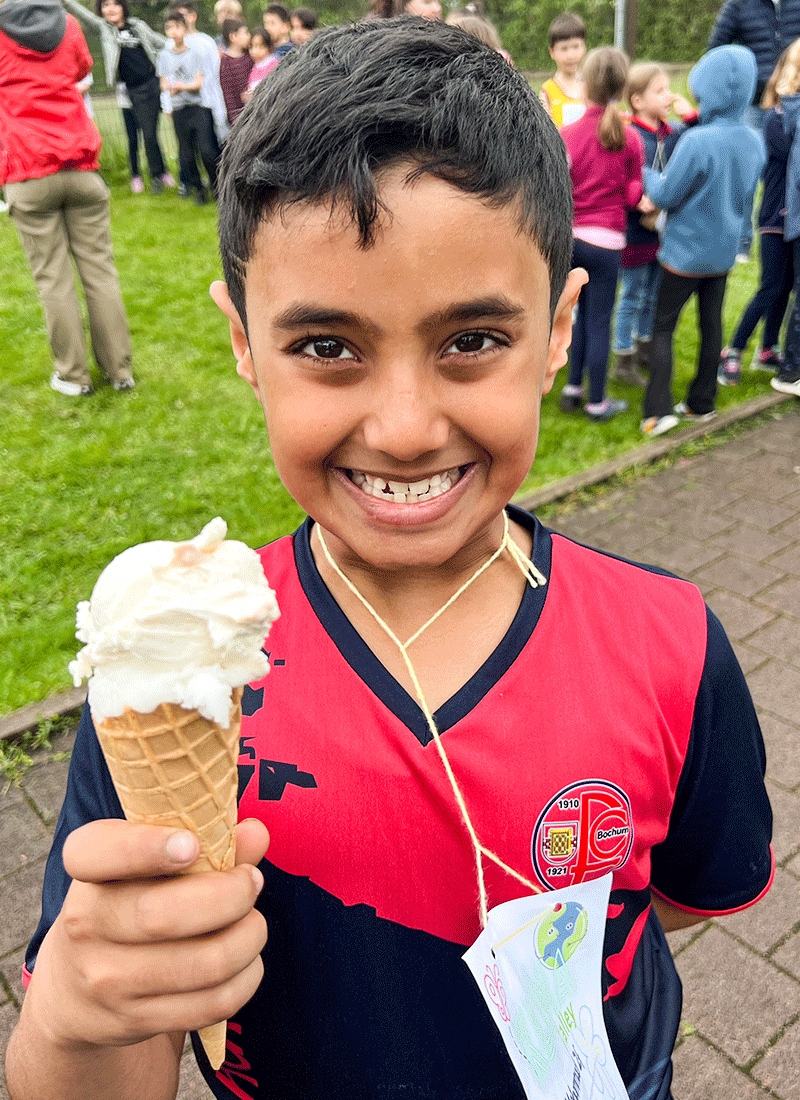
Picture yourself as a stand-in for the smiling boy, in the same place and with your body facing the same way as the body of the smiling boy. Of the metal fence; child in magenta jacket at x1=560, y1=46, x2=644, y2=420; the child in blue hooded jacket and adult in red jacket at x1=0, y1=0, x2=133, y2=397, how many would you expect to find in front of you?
0

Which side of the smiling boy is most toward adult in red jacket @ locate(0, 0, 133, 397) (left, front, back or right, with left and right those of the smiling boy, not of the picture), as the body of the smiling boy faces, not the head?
back

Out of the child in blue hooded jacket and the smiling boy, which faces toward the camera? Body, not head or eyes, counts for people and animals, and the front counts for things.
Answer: the smiling boy

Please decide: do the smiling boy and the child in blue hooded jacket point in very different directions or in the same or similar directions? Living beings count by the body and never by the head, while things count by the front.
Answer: very different directions

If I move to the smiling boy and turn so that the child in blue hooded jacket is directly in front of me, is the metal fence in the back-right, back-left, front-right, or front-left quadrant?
front-left

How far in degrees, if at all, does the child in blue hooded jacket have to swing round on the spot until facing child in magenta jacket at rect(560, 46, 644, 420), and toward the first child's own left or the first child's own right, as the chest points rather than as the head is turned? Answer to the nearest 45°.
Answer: approximately 45° to the first child's own left

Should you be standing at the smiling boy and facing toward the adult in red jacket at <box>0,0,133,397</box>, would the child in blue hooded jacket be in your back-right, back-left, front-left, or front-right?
front-right

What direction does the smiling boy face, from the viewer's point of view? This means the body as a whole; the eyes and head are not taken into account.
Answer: toward the camera

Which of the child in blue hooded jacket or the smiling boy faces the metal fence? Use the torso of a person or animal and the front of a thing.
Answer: the child in blue hooded jacket

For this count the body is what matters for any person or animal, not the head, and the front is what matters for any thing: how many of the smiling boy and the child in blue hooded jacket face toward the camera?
1

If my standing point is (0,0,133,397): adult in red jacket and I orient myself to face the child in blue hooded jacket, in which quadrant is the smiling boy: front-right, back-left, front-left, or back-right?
front-right

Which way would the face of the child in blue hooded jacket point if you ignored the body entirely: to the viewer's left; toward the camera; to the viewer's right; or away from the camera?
away from the camera

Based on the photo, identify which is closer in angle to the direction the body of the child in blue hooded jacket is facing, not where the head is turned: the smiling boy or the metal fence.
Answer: the metal fence

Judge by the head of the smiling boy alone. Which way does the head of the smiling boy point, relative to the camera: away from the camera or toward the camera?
toward the camera

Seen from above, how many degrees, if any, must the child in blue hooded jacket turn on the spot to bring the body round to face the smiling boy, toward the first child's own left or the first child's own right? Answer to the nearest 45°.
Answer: approximately 135° to the first child's own left

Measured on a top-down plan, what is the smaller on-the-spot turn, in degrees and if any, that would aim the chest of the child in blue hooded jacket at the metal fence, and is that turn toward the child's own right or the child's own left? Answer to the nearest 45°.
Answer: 0° — they already face it

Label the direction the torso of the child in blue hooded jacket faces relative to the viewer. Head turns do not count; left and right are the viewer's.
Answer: facing away from the viewer and to the left of the viewer

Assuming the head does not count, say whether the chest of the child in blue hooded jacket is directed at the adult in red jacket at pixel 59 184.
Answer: no

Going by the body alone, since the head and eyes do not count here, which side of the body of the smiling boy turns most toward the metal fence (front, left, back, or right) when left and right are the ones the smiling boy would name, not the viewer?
back
